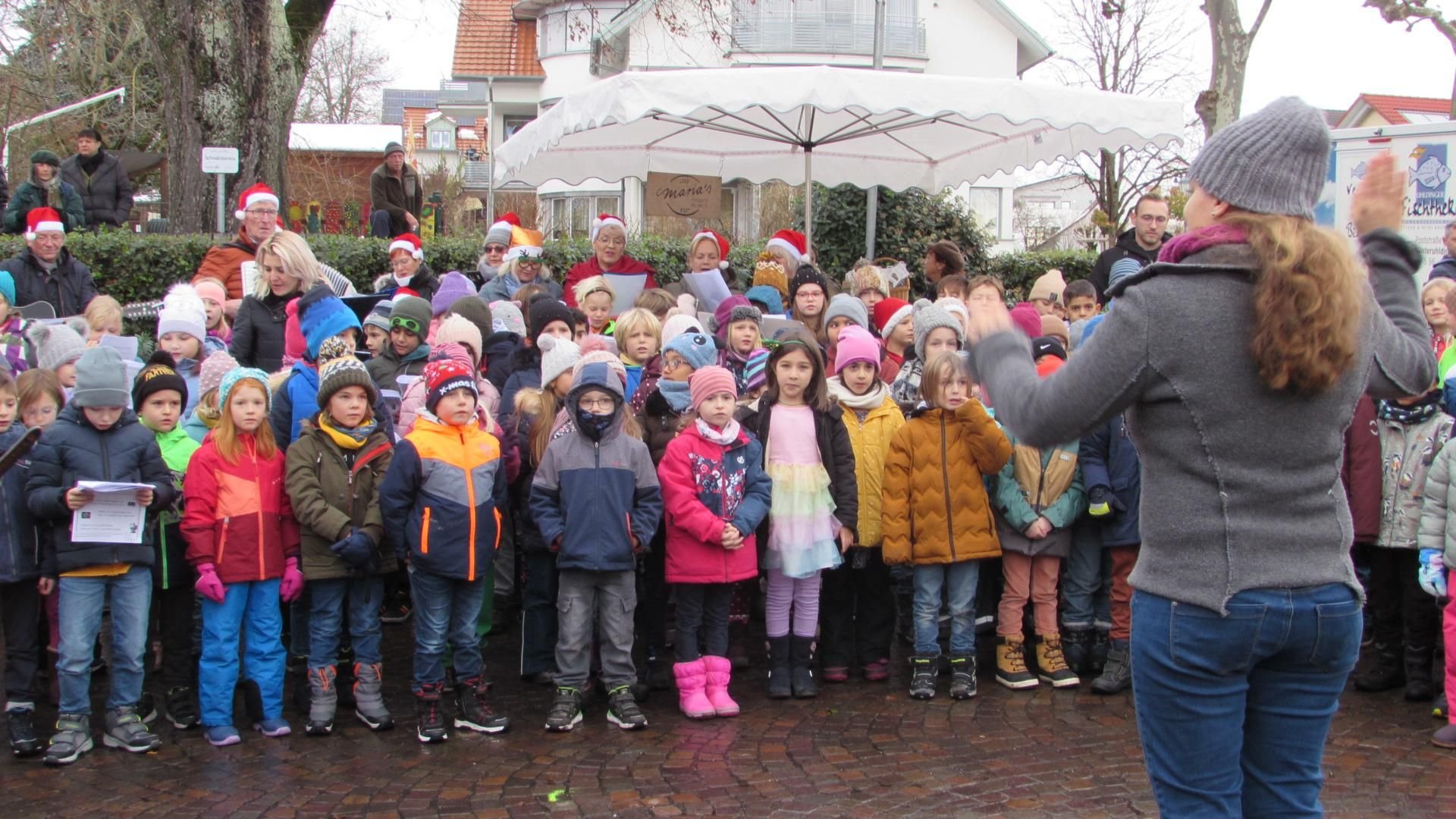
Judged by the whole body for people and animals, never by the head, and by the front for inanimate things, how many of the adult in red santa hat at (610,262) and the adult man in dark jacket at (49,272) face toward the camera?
2

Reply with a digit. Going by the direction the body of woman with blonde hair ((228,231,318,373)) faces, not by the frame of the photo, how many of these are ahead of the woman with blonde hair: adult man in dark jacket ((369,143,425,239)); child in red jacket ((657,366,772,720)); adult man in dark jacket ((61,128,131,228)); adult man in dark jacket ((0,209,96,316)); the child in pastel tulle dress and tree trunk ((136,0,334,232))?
2

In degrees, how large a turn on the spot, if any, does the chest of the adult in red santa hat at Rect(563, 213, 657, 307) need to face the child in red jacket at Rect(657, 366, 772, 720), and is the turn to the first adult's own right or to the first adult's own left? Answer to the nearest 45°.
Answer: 0° — they already face them

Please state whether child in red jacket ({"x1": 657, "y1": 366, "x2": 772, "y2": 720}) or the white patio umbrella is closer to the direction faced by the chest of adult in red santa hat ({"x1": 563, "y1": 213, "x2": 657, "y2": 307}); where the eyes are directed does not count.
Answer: the child in red jacket

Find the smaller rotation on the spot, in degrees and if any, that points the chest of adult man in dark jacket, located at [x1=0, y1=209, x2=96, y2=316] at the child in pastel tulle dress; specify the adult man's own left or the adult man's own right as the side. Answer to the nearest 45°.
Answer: approximately 45° to the adult man's own left

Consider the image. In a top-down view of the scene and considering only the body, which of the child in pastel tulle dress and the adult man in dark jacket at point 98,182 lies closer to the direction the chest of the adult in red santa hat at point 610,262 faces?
the child in pastel tulle dress

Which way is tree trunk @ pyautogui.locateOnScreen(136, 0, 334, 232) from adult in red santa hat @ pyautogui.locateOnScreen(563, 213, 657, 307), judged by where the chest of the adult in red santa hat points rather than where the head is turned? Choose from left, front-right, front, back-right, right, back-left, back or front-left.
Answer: back-right

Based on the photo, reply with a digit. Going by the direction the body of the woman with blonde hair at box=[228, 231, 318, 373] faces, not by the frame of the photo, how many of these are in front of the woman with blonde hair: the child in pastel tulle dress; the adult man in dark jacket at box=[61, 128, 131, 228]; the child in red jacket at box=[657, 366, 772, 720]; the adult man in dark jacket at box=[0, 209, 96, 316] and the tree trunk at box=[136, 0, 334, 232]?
2

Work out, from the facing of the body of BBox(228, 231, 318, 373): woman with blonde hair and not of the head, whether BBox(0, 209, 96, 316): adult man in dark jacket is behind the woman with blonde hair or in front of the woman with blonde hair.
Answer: behind

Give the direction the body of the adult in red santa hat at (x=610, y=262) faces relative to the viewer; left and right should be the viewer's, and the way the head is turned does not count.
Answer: facing the viewer

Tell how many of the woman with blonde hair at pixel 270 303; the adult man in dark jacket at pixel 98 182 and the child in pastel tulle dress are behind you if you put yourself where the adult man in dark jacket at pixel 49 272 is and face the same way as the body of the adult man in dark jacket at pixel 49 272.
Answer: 1

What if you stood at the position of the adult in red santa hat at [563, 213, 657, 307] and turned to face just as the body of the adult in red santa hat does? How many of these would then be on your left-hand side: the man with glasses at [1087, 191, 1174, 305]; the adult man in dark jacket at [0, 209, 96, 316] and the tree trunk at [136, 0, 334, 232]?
1

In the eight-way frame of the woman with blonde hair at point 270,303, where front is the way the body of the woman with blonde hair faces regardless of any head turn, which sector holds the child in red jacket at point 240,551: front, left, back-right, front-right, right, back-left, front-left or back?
front-right

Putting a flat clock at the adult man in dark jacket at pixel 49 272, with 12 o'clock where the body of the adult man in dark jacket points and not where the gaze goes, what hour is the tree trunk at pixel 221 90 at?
The tree trunk is roughly at 7 o'clock from the adult man in dark jacket.

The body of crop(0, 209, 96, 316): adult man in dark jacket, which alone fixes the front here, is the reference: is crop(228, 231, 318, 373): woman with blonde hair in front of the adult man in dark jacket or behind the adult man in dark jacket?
in front

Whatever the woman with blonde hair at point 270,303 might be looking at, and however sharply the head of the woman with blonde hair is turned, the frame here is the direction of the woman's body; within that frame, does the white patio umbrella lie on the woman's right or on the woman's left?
on the woman's left

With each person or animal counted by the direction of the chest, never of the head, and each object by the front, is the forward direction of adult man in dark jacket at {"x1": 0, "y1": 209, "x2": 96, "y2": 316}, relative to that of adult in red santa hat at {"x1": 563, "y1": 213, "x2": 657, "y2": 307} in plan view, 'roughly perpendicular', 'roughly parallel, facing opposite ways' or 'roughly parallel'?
roughly parallel
